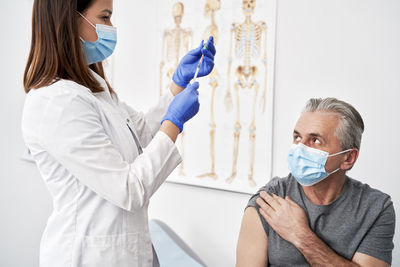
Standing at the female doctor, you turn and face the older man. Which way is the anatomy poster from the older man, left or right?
left

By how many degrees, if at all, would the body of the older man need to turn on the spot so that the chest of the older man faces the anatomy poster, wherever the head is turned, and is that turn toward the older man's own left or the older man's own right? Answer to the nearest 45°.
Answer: approximately 135° to the older man's own right

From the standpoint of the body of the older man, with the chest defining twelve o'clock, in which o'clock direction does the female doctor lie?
The female doctor is roughly at 2 o'clock from the older man.

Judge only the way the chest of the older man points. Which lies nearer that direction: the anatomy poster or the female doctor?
the female doctor

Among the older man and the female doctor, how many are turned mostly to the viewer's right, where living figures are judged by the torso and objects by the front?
1

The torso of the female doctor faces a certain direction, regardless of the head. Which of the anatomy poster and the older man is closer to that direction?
the older man

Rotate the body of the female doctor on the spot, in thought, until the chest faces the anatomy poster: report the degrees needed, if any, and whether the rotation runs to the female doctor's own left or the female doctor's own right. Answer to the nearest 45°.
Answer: approximately 45° to the female doctor's own left

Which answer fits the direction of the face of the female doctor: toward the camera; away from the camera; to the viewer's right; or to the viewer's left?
to the viewer's right

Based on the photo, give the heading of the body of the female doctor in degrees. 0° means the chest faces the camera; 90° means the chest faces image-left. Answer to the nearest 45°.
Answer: approximately 270°

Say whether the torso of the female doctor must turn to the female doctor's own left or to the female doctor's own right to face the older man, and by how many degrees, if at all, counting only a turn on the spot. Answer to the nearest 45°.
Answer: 0° — they already face them
